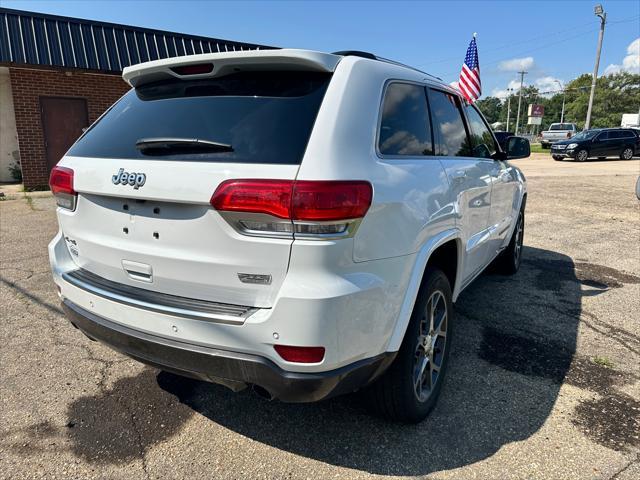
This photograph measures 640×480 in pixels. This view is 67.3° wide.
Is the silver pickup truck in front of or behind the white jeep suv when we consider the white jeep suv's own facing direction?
in front

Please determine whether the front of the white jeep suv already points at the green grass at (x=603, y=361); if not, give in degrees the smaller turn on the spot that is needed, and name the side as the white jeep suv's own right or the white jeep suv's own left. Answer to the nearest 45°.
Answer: approximately 45° to the white jeep suv's own right

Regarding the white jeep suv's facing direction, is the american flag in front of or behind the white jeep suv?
in front

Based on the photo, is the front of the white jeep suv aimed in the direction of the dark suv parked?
yes

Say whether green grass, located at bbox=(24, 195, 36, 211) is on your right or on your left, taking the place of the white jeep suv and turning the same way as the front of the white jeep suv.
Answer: on your left

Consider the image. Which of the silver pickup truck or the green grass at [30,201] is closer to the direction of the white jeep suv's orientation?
the silver pickup truck

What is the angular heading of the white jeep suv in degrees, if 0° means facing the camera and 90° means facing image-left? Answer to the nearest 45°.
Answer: approximately 225°
